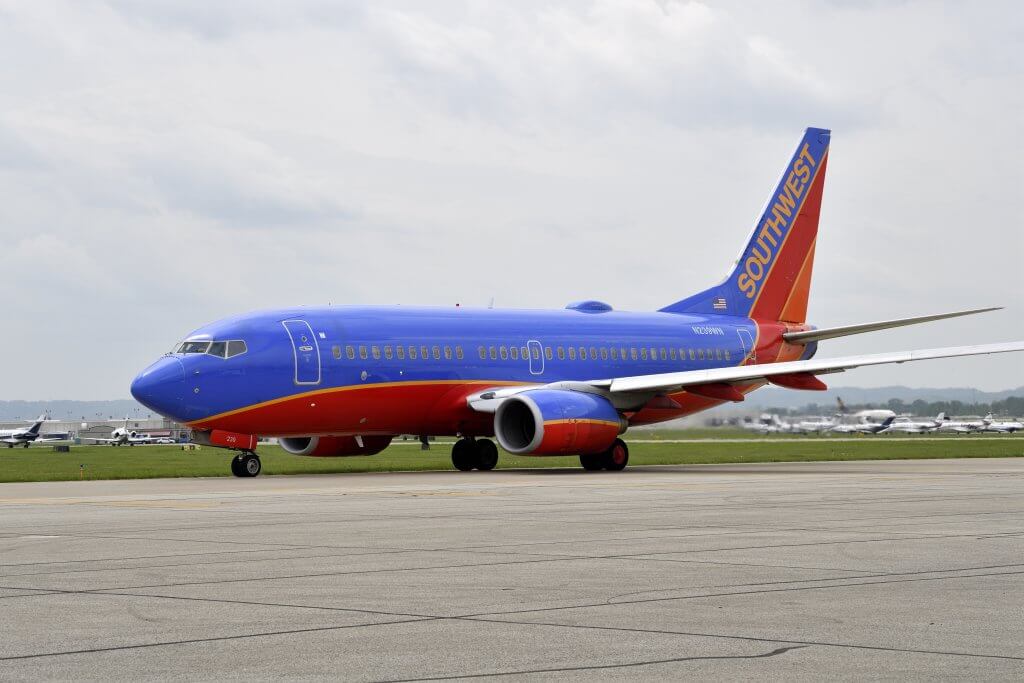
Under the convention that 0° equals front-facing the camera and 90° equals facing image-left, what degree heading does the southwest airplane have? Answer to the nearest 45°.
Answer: approximately 45°
